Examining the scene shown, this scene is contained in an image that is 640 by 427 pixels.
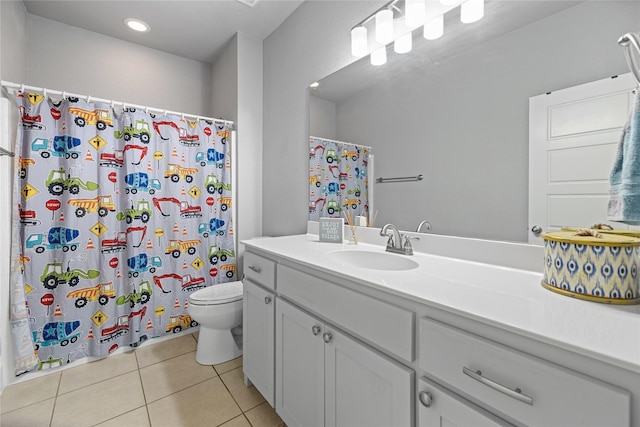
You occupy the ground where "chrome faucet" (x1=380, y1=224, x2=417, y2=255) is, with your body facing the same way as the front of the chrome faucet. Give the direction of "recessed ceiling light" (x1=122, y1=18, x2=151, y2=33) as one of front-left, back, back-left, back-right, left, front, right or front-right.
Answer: front-right

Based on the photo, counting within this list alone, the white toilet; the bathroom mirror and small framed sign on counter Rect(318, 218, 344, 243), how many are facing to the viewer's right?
0

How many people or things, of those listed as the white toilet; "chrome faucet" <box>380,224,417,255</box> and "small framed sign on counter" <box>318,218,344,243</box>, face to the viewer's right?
0

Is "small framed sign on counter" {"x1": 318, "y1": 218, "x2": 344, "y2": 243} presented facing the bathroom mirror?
no

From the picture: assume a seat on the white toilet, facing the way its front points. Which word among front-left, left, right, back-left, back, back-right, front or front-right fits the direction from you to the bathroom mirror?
left

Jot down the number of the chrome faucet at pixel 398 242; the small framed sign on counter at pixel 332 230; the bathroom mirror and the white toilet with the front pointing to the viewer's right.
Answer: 0

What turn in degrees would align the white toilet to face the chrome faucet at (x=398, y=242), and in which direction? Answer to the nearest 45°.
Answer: approximately 90° to its left

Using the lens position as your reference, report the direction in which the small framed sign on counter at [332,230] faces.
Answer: facing the viewer

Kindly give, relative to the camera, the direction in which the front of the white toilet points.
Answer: facing the viewer and to the left of the viewer

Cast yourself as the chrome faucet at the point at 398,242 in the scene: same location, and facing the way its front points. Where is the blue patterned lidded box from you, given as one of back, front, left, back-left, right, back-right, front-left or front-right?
left

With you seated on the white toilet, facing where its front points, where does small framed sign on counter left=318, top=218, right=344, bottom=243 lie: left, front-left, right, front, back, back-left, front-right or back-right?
left

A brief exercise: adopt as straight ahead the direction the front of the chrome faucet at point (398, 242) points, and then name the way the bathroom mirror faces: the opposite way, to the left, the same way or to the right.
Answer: the same way
